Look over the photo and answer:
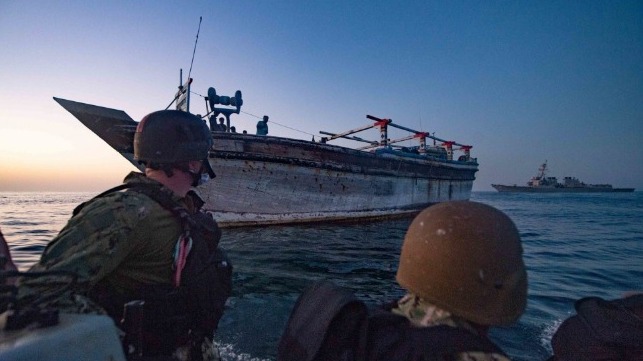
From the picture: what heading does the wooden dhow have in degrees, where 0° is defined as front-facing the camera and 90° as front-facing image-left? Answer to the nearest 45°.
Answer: approximately 45°
